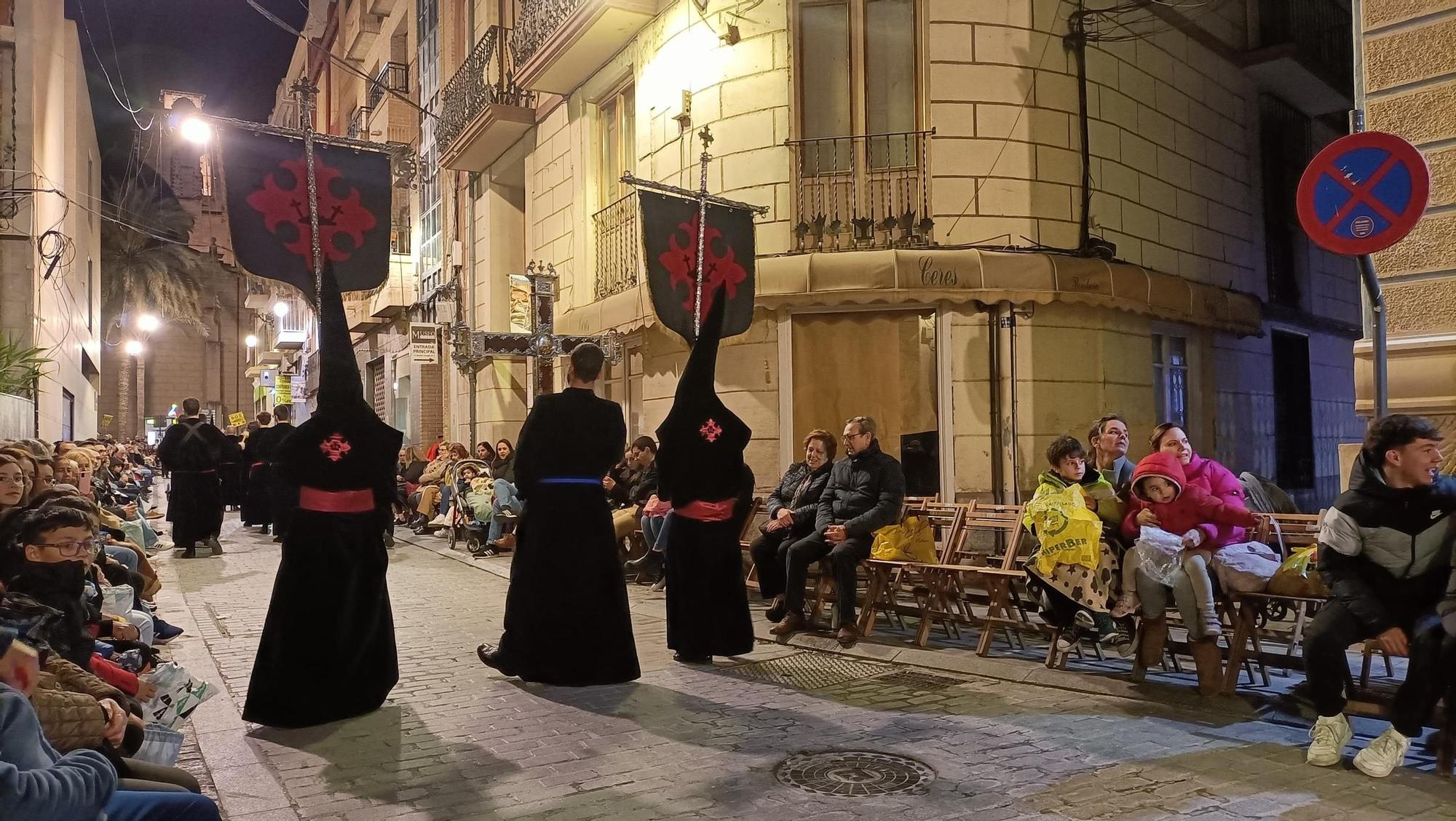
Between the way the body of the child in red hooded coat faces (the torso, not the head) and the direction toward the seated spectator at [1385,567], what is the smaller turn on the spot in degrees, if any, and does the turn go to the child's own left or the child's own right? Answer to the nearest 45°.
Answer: approximately 90° to the child's own left

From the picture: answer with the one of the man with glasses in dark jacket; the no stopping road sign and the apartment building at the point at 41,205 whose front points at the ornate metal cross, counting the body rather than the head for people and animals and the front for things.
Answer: the apartment building

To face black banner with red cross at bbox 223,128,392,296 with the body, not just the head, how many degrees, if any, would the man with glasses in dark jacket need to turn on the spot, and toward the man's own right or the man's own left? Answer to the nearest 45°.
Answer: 0° — they already face it

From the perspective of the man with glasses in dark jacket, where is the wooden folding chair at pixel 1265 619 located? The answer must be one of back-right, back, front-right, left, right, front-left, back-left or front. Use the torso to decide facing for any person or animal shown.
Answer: left

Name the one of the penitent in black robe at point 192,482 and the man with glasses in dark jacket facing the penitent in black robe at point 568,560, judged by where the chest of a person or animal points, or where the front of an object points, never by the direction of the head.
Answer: the man with glasses in dark jacket

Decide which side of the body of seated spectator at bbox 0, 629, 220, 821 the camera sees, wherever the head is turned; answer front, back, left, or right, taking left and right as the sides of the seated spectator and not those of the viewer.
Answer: right

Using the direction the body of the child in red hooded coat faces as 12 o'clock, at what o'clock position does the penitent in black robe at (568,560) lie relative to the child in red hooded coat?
The penitent in black robe is roughly at 1 o'clock from the child in red hooded coat.

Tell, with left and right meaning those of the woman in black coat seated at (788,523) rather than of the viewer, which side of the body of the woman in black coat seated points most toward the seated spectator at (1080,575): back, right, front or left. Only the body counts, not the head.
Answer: left

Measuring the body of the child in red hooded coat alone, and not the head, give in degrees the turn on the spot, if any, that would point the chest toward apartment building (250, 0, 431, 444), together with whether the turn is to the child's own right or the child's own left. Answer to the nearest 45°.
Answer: approximately 90° to the child's own right
